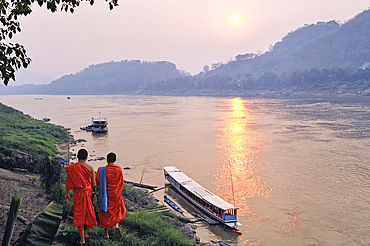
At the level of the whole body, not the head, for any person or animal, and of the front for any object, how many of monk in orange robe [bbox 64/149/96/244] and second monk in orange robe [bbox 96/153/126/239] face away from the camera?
2

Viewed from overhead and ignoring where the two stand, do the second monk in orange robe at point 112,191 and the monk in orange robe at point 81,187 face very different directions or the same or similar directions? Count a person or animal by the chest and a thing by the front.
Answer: same or similar directions

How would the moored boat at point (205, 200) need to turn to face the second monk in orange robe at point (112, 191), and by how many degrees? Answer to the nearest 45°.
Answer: approximately 45° to its right

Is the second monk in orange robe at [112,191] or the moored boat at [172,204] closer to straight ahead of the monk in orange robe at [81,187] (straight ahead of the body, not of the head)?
the moored boat

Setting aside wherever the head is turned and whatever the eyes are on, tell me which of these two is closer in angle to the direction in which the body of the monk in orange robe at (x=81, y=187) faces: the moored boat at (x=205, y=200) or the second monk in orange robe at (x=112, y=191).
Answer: the moored boat

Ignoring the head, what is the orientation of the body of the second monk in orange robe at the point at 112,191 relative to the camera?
away from the camera

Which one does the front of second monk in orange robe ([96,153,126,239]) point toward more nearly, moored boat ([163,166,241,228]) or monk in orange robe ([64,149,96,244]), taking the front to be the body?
the moored boat

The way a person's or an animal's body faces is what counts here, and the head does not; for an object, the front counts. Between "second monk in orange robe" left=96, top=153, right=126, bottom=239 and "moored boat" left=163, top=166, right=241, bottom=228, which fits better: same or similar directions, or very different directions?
very different directions

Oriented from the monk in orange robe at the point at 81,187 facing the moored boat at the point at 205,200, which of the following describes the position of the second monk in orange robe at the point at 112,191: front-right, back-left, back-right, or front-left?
front-right

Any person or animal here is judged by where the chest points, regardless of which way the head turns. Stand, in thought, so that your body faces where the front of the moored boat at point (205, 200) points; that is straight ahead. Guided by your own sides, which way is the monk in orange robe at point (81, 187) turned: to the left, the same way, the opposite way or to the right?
the opposite way

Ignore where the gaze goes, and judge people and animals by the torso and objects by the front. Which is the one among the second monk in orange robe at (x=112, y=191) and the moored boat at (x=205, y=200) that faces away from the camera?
the second monk in orange robe

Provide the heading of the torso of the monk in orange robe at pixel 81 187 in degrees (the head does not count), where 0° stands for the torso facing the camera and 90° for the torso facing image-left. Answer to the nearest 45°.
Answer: approximately 180°
